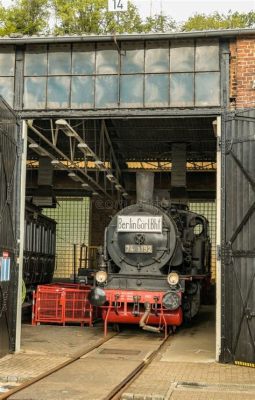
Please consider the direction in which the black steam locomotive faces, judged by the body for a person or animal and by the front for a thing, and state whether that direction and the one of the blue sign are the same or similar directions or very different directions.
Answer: same or similar directions

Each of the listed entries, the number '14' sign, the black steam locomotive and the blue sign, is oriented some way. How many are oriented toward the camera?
3

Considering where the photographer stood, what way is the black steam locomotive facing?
facing the viewer

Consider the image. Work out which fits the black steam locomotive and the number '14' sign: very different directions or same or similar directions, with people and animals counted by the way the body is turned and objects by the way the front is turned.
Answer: same or similar directions

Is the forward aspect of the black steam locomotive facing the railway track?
yes
